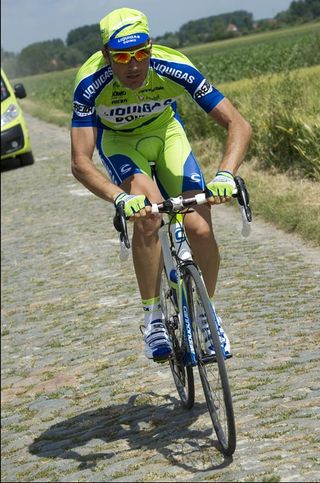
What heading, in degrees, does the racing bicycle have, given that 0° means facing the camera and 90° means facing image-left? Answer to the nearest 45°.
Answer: approximately 0°
